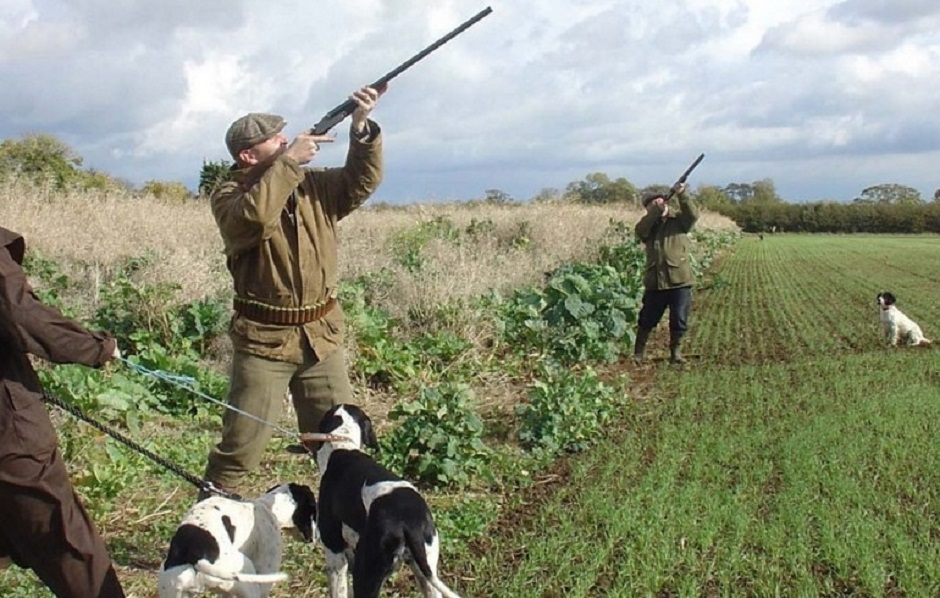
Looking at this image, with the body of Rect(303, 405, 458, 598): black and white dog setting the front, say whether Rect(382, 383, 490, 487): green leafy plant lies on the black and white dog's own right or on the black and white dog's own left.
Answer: on the black and white dog's own right

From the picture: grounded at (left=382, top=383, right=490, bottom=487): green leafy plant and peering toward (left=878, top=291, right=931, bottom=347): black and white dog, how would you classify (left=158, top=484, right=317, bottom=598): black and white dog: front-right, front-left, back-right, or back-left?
back-right

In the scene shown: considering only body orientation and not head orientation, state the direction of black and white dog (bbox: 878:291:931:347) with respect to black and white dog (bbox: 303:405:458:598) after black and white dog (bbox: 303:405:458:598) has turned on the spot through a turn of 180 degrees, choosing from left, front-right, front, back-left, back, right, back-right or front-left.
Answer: left

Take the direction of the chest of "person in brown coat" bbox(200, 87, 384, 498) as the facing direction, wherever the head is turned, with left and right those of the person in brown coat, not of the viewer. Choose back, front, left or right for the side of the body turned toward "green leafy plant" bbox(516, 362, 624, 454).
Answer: left

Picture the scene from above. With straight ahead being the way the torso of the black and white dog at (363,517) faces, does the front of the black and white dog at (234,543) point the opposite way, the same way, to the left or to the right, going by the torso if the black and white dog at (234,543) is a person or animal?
to the right

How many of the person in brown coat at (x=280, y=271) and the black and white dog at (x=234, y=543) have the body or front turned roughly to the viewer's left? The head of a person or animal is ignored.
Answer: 0

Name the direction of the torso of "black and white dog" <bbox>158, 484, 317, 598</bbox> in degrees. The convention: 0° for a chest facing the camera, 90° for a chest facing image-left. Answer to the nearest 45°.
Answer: approximately 225°

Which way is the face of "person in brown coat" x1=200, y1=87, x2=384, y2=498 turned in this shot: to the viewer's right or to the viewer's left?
to the viewer's right

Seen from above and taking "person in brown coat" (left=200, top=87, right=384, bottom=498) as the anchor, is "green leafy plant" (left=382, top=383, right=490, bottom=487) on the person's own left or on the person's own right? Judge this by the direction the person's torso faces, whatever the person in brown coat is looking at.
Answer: on the person's own left

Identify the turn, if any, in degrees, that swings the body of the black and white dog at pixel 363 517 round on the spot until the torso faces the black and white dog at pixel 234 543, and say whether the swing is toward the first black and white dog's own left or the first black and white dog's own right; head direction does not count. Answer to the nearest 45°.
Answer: approximately 45° to the first black and white dog's own left

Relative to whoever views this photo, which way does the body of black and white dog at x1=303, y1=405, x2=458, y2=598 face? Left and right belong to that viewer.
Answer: facing away from the viewer and to the left of the viewer

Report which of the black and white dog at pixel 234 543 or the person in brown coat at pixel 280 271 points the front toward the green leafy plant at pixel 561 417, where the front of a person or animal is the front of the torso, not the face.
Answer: the black and white dog

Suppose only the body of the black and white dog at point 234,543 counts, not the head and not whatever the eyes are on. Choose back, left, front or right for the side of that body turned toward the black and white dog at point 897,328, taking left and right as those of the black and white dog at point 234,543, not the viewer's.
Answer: front

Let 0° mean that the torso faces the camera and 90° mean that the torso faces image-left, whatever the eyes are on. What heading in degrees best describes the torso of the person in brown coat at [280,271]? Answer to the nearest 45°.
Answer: approximately 315°
